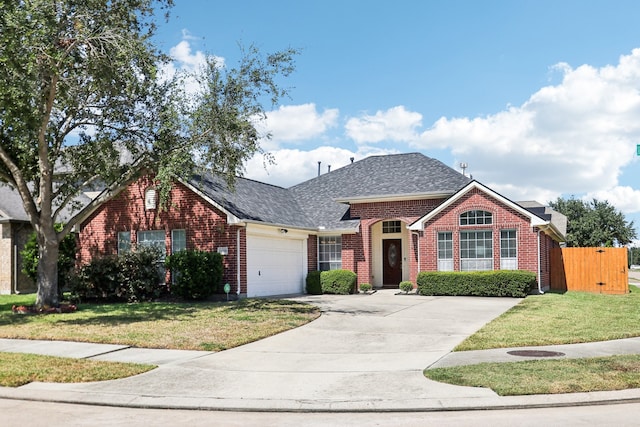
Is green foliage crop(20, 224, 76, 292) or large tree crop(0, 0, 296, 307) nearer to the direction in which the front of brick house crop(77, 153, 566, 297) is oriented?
the large tree

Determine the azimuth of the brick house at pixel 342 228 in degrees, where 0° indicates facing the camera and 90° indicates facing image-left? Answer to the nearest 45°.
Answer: approximately 0°

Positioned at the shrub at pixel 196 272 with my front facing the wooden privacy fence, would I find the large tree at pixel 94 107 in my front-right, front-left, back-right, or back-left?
back-right

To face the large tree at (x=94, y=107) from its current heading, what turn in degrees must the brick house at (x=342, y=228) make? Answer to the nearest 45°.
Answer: approximately 45° to its right

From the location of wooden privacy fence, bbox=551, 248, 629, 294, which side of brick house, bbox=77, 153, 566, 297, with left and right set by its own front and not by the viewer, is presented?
left

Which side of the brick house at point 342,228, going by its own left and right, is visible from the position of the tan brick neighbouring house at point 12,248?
right

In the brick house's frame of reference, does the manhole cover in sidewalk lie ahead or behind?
ahead

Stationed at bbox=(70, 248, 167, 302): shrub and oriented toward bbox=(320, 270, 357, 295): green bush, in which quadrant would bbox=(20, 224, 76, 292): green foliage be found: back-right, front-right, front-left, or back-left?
back-left

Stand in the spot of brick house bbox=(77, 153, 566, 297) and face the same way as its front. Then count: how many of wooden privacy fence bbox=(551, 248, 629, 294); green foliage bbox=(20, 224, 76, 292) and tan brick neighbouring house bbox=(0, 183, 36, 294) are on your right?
2
